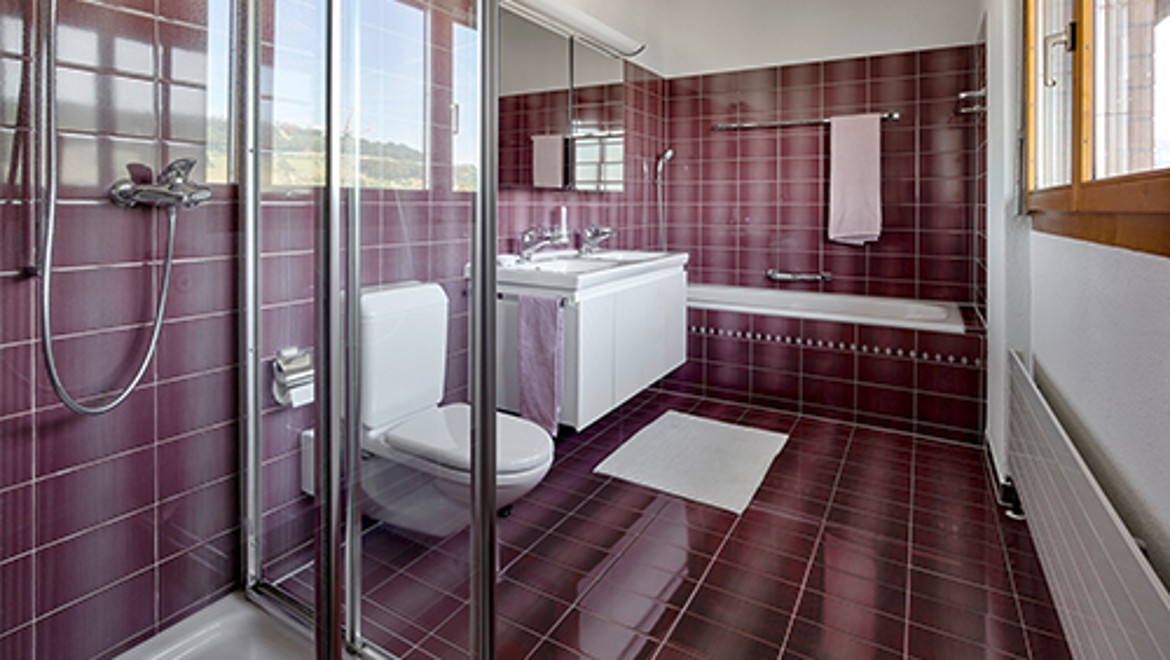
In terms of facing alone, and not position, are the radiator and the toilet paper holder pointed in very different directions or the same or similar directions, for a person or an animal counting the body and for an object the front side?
very different directions

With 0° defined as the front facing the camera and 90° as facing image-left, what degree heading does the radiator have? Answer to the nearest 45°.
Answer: approximately 90°

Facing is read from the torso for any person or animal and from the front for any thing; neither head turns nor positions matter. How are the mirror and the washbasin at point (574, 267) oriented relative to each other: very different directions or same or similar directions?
same or similar directions

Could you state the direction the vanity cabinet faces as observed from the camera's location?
facing the viewer and to the right of the viewer
